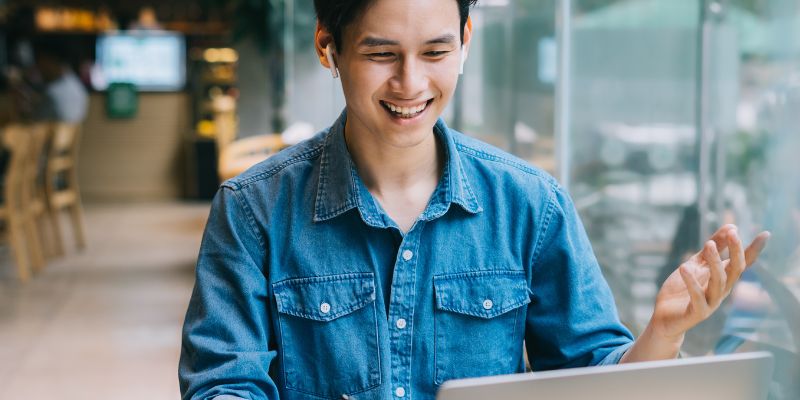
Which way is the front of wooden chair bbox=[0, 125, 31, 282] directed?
to the viewer's left

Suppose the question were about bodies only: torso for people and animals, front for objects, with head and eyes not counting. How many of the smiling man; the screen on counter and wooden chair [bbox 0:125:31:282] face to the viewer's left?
1

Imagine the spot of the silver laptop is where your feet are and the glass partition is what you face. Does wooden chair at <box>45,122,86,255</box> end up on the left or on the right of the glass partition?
left

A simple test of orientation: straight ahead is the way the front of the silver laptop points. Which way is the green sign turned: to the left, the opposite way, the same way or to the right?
the opposite way

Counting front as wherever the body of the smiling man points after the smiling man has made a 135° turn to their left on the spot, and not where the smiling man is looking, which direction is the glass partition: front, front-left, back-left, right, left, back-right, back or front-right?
front

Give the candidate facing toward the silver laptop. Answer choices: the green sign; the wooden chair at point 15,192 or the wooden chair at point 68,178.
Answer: the green sign

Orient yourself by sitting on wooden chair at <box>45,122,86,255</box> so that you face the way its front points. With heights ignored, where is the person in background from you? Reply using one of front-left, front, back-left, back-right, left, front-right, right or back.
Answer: front-right

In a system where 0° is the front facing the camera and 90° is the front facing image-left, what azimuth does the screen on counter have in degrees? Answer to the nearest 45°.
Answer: approximately 0°

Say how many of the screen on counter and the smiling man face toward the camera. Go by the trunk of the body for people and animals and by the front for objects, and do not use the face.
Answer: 2

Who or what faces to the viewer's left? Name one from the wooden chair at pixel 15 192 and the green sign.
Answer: the wooden chair

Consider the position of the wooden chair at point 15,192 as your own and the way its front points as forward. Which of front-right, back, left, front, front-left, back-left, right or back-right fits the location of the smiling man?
left
